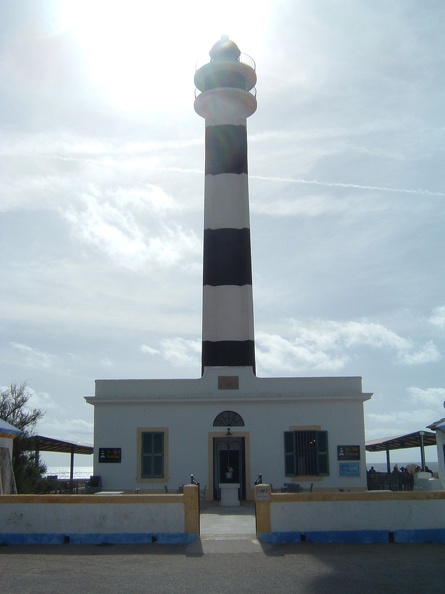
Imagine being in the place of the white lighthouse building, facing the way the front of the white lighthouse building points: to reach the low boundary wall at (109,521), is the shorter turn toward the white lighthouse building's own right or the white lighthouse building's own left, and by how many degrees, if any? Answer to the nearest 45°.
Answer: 0° — it already faces it

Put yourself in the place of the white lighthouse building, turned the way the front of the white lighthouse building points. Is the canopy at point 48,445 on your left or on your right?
on your right

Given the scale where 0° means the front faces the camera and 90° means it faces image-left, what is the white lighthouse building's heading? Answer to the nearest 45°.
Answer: approximately 0°

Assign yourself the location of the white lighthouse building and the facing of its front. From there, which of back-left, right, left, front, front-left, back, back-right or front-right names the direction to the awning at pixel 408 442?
back-left

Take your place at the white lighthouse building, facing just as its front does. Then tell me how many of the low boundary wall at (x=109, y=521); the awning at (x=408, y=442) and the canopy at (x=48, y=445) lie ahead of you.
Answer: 1

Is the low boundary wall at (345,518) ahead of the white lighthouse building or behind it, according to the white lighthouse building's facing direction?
ahead

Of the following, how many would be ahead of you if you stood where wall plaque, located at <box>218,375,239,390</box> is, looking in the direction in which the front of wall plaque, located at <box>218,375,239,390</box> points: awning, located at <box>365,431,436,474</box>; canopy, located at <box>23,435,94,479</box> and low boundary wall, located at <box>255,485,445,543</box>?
1

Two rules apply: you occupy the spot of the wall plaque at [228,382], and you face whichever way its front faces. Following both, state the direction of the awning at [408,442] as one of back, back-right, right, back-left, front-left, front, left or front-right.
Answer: back-left

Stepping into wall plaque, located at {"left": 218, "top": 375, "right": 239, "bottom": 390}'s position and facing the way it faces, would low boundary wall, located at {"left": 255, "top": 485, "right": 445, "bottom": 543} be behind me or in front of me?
in front

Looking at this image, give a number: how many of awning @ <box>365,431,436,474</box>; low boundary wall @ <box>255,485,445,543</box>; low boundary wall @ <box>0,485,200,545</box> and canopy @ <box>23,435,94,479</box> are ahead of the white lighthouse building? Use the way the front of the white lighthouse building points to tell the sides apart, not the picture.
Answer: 2
